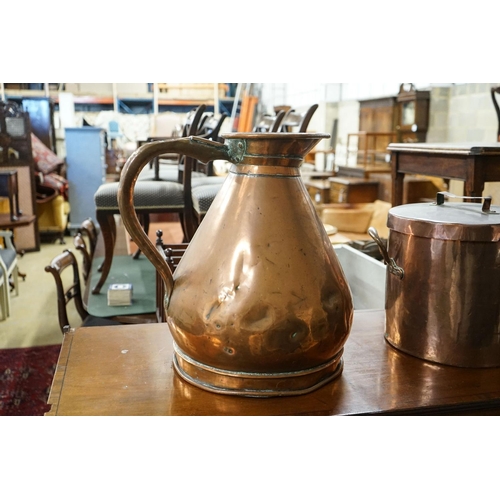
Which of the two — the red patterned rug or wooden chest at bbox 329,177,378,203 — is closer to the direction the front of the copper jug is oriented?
the wooden chest

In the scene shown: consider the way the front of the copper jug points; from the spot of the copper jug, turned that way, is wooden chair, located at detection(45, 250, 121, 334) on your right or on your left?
on your left

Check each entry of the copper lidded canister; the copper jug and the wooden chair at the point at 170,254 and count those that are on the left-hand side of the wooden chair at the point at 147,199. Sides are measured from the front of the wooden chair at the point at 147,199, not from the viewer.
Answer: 3

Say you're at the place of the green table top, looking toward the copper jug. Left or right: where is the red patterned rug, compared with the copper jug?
right

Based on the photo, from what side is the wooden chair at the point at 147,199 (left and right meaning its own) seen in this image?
left

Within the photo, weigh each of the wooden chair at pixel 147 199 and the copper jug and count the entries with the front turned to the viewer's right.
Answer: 1

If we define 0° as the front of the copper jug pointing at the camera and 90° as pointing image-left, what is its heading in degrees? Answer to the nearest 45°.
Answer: approximately 270°

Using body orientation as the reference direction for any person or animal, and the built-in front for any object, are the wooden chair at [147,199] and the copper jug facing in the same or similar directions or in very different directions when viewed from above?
very different directions

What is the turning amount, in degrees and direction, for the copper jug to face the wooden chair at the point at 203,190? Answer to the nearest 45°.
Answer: approximately 90° to its left
